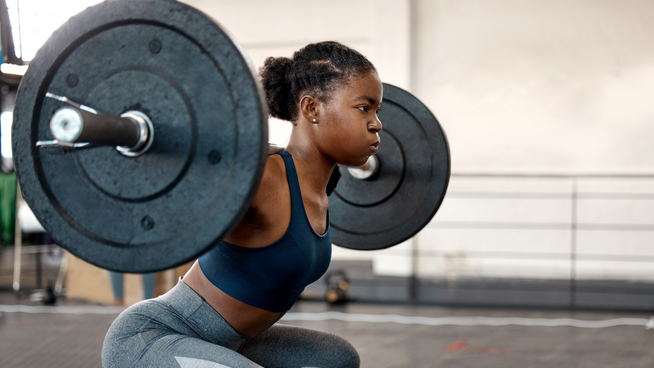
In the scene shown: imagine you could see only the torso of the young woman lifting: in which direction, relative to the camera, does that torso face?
to the viewer's right

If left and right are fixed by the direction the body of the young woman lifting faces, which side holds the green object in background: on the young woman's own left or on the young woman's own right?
on the young woman's own left

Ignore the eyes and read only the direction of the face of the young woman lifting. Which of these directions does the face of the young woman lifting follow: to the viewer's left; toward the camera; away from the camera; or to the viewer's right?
to the viewer's right
